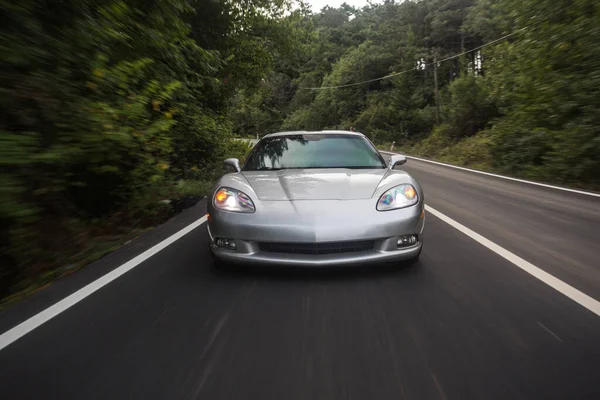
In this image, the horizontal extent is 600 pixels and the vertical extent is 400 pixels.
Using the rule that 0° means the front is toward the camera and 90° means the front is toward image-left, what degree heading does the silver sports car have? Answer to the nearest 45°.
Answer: approximately 0°
